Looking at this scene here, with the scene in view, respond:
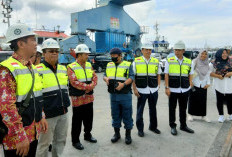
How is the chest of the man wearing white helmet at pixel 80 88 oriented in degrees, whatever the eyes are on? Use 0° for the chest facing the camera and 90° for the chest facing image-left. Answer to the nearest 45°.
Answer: approximately 315°

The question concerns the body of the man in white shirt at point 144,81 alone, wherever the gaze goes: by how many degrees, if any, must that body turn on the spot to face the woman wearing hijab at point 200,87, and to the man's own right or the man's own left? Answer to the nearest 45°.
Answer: approximately 135° to the man's own left

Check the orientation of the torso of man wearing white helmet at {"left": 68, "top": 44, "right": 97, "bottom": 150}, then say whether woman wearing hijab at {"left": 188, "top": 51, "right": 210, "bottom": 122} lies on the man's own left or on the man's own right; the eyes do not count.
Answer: on the man's own left

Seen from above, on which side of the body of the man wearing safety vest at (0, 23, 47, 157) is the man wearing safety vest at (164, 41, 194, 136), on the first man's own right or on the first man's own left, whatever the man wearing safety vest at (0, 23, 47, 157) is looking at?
on the first man's own left

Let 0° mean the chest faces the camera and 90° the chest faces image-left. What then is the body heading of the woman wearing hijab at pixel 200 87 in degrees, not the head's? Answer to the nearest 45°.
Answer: approximately 0°

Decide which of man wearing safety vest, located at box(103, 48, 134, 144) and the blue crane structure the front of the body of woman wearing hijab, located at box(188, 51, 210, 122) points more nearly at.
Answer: the man wearing safety vest

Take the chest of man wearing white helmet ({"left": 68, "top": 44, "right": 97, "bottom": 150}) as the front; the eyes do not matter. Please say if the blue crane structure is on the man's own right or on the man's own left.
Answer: on the man's own left

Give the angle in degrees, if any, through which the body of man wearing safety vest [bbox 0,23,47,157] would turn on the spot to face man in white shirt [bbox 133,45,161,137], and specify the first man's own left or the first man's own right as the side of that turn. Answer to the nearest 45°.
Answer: approximately 90° to the first man's own left

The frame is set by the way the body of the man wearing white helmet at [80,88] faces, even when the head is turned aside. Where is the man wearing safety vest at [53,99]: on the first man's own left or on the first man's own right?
on the first man's own right

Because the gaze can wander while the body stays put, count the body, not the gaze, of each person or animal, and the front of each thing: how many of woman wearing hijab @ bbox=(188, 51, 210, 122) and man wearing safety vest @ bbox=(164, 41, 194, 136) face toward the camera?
2
